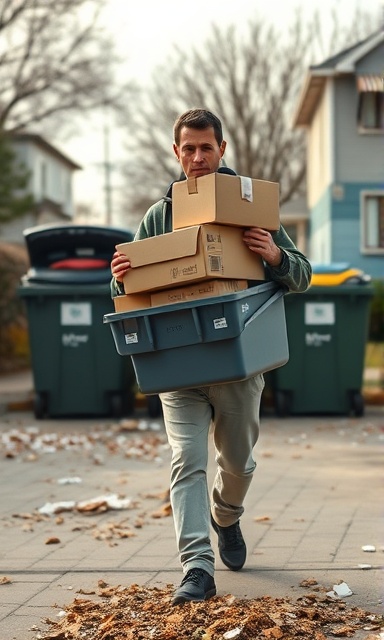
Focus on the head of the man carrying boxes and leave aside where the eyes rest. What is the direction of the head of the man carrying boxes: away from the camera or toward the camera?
toward the camera

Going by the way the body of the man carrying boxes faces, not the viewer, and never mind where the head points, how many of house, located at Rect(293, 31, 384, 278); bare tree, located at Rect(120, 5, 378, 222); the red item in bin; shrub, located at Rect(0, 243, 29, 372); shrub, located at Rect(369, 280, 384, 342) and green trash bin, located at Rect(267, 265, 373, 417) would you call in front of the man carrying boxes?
0

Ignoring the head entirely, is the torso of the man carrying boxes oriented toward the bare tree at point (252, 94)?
no

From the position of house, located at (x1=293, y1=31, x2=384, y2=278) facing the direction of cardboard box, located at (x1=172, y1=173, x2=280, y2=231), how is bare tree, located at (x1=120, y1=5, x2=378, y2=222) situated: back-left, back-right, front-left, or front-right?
back-right

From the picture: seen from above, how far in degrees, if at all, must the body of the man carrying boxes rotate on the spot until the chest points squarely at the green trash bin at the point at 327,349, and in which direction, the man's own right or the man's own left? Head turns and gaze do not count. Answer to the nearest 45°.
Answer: approximately 180°

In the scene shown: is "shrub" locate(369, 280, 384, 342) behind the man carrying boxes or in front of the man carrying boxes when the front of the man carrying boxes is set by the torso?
behind

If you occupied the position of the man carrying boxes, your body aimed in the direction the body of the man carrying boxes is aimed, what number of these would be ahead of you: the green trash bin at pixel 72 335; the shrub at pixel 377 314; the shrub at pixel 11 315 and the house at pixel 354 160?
0

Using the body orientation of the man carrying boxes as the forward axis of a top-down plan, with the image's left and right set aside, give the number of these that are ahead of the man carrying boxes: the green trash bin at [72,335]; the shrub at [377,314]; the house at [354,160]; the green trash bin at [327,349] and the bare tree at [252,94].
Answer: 0

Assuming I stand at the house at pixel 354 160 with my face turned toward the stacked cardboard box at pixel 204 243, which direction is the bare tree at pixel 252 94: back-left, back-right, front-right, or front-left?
back-right

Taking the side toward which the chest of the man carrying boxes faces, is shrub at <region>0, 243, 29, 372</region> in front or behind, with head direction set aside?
behind

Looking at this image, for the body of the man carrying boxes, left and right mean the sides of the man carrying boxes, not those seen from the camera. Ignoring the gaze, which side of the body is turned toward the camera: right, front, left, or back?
front

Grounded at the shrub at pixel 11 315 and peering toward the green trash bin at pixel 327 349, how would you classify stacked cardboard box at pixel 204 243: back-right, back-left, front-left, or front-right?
front-right

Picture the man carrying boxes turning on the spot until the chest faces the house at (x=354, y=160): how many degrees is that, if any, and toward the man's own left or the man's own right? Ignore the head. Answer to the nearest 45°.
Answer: approximately 180°

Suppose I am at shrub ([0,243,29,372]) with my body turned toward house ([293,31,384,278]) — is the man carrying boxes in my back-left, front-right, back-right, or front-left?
back-right

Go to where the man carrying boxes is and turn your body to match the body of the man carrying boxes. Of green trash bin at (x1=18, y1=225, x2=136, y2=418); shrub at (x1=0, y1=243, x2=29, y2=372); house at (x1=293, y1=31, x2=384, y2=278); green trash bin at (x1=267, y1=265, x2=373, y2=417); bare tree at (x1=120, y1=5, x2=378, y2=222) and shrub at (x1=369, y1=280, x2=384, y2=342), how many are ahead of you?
0

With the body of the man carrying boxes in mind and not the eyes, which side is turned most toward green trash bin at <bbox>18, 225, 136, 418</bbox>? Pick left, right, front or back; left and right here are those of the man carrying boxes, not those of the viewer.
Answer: back

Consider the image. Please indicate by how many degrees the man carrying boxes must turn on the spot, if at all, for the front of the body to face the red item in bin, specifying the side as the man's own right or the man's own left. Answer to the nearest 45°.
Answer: approximately 180°
